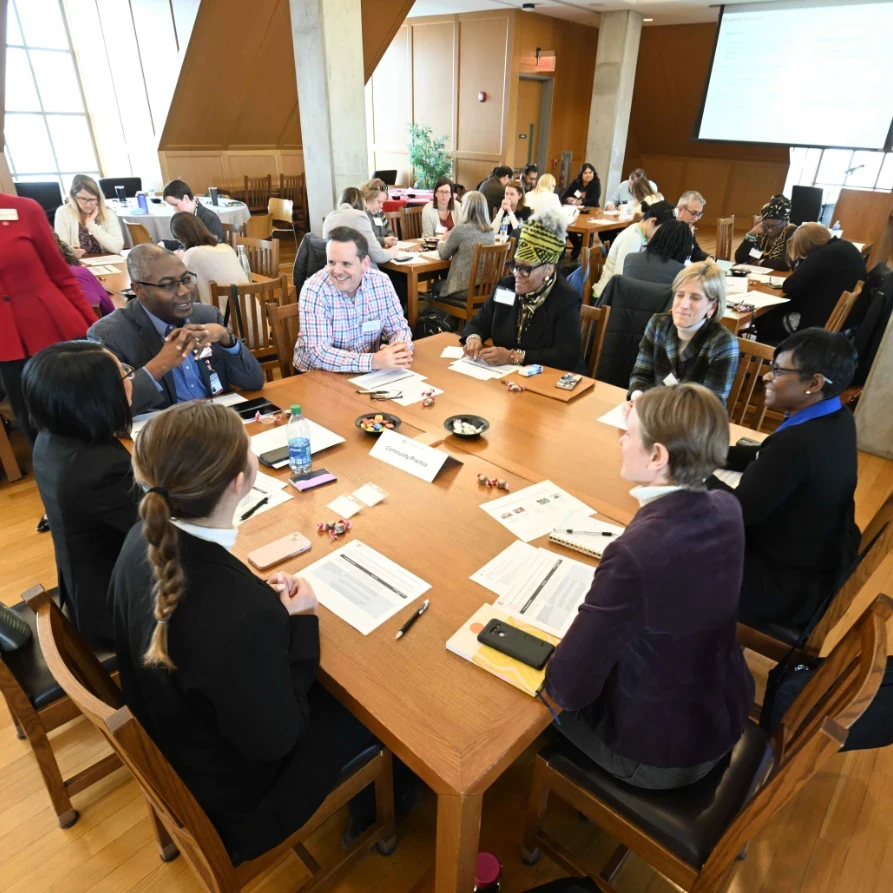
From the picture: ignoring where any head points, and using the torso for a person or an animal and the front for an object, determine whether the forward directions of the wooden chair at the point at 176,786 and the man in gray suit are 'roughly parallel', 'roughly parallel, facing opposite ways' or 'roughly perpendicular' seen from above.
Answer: roughly perpendicular

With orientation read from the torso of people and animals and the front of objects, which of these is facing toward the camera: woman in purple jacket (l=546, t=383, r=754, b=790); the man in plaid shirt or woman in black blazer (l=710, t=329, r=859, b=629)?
the man in plaid shirt

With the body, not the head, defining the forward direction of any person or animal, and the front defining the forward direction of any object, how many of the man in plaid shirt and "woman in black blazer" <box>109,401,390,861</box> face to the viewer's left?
0

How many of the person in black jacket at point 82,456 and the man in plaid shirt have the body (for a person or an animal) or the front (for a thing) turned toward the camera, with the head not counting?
1

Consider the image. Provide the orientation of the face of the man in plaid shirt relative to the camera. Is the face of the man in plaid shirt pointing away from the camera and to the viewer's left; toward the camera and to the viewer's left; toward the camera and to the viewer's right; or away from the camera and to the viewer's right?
toward the camera and to the viewer's left

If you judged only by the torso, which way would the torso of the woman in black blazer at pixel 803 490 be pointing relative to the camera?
to the viewer's left

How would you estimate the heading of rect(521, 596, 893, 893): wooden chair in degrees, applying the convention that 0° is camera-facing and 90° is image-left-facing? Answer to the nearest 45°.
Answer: approximately 135°

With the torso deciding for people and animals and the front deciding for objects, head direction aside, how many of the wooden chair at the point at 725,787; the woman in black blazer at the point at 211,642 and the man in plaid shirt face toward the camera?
1

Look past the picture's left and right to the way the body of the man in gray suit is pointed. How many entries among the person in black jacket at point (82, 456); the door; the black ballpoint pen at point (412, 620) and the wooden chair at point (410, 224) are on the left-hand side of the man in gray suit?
2

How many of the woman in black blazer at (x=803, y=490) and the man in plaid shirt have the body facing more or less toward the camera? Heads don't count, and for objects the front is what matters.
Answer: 1

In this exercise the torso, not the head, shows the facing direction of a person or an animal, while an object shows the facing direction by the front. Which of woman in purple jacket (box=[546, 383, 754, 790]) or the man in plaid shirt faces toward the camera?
the man in plaid shirt

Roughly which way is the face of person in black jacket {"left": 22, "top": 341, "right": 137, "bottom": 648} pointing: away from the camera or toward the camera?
away from the camera

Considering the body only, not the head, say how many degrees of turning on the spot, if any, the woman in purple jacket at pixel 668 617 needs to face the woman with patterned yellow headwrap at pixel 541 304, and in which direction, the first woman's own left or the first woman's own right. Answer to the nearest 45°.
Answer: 0° — they already face them

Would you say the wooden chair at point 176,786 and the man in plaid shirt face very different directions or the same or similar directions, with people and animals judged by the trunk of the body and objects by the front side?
very different directions

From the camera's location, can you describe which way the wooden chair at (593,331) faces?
facing the viewer and to the left of the viewer

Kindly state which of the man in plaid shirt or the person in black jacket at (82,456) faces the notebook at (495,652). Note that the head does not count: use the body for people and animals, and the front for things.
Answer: the man in plaid shirt

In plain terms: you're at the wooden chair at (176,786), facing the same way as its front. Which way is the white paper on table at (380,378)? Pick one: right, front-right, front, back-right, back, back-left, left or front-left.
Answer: front

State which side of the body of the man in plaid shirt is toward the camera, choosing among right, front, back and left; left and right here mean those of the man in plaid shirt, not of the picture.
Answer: front

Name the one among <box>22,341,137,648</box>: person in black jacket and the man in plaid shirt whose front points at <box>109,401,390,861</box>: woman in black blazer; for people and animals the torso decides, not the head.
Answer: the man in plaid shirt

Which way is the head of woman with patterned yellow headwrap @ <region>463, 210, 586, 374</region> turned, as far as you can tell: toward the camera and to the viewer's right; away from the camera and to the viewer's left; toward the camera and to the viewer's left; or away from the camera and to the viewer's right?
toward the camera and to the viewer's left

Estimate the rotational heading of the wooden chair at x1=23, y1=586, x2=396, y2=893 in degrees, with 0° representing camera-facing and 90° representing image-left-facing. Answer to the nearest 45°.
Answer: approximately 225°
